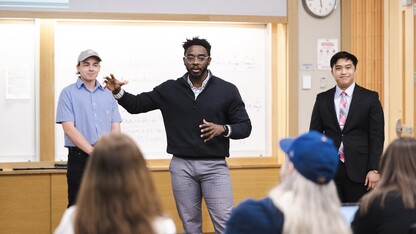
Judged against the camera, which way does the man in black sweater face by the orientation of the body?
toward the camera

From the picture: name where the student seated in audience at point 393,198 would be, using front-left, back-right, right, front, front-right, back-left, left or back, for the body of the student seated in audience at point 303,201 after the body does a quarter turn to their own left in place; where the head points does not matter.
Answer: back

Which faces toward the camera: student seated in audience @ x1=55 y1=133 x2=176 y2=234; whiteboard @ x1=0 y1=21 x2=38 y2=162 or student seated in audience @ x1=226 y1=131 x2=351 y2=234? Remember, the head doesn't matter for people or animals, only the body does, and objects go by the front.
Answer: the whiteboard

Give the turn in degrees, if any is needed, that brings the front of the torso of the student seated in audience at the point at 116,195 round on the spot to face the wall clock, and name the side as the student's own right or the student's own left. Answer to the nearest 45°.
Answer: approximately 45° to the student's own right

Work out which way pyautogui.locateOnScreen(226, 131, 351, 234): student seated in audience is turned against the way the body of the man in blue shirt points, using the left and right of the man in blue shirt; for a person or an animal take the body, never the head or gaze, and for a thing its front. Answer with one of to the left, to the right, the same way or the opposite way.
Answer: the opposite way

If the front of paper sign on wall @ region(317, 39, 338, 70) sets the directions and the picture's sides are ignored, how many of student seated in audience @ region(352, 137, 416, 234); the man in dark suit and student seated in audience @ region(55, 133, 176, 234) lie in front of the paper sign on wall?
3

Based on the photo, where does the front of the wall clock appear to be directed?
toward the camera

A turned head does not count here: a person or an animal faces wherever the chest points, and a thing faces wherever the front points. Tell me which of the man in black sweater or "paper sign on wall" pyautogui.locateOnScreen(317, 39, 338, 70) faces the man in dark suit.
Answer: the paper sign on wall

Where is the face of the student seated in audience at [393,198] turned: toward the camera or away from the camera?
away from the camera

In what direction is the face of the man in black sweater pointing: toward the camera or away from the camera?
toward the camera

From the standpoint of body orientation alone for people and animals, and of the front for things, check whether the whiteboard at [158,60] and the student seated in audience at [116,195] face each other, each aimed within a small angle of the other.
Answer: yes

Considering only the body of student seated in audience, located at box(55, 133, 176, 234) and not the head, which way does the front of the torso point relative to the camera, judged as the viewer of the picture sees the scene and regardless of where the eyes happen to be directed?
away from the camera

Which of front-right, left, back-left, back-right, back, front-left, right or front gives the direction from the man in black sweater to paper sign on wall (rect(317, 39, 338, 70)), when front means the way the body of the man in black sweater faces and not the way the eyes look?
back-left

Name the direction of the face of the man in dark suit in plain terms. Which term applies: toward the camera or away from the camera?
toward the camera

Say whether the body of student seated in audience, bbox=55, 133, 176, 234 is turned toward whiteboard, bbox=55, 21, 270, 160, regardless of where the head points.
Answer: yes

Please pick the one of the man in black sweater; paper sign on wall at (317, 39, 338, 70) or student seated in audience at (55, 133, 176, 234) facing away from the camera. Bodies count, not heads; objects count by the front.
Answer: the student seated in audience

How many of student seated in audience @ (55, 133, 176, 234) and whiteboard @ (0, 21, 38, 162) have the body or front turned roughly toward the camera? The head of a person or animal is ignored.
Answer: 1

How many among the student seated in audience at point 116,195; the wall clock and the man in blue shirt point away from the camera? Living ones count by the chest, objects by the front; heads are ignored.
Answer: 1

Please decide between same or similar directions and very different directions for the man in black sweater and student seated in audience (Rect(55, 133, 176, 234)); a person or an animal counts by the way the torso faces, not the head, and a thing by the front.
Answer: very different directions
